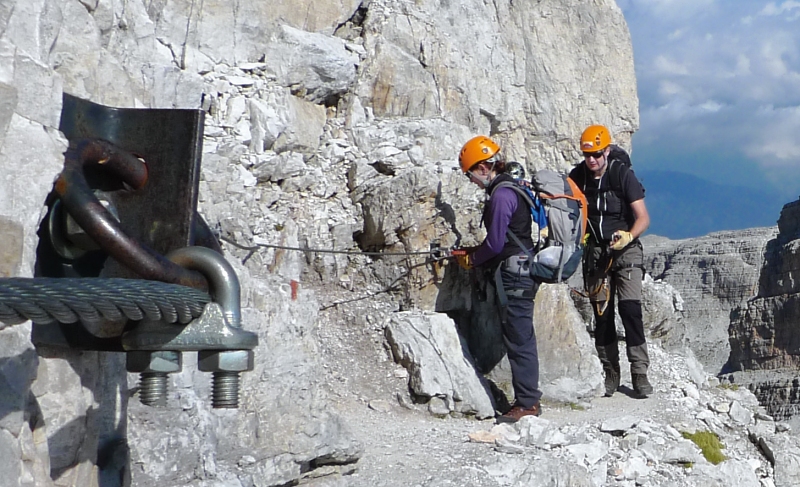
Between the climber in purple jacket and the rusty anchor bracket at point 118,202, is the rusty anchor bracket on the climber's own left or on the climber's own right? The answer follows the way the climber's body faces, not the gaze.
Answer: on the climber's own left

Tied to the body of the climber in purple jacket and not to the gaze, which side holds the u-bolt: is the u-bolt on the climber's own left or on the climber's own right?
on the climber's own left

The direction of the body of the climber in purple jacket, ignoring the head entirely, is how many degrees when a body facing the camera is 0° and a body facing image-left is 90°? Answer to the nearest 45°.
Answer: approximately 90°
